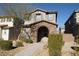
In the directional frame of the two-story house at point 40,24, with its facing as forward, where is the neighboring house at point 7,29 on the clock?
The neighboring house is roughly at 3 o'clock from the two-story house.

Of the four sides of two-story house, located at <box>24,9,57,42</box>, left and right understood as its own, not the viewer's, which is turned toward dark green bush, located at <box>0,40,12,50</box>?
right

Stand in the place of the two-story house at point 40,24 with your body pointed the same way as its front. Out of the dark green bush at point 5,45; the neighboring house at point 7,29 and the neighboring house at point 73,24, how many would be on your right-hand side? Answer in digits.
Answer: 2

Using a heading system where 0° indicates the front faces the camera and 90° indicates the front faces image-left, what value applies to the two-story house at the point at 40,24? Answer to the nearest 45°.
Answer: approximately 0°

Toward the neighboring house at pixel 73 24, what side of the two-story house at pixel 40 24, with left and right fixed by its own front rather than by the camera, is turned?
left
